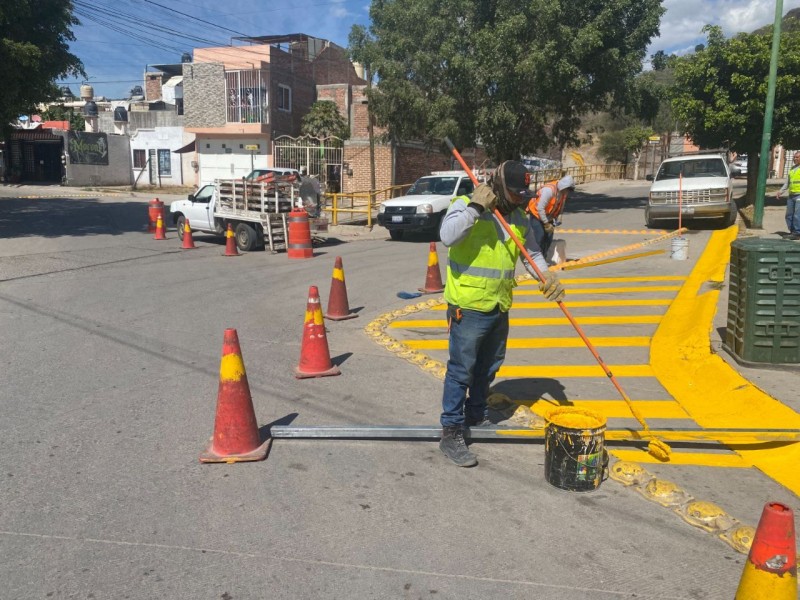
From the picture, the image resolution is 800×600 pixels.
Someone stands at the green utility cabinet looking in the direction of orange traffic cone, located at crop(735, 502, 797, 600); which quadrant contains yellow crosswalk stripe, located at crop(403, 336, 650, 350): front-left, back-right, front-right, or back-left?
front-right

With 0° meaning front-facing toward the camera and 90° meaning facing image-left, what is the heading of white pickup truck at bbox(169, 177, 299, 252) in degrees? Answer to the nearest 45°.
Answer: approximately 135°

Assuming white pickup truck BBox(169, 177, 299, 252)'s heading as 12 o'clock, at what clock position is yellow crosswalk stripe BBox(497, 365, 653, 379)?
The yellow crosswalk stripe is roughly at 7 o'clock from the white pickup truck.

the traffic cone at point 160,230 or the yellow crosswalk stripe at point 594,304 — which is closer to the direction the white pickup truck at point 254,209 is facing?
the traffic cone

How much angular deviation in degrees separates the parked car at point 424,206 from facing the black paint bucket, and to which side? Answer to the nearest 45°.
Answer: approximately 45° to its left

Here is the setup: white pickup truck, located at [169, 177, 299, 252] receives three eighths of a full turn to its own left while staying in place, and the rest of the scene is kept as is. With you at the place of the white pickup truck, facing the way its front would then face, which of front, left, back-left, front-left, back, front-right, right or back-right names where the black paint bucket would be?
front

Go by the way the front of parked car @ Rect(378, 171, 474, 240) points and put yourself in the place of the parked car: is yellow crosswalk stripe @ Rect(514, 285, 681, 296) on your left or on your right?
on your left

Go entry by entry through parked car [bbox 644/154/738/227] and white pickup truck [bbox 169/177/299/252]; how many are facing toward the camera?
1

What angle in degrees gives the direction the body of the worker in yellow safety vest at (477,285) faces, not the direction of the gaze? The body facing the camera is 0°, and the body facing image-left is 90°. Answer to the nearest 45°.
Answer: approximately 315°

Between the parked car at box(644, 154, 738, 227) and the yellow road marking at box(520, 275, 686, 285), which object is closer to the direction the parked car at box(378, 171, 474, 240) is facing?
the yellow road marking

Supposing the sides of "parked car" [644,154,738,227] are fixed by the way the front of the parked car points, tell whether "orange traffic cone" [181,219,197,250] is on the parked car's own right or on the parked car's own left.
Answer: on the parked car's own right

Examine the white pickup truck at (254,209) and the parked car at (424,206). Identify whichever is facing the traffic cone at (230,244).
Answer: the parked car

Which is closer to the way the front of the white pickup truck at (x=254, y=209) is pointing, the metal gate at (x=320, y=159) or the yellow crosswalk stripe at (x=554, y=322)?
the metal gate

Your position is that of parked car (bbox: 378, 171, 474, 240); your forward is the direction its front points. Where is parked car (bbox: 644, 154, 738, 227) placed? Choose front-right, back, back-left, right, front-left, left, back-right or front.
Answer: back-left

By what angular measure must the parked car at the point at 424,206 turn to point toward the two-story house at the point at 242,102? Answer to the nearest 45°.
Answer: approximately 90° to its right

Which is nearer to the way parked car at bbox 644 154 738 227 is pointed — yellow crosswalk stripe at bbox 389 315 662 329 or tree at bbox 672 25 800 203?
the yellow crosswalk stripe
